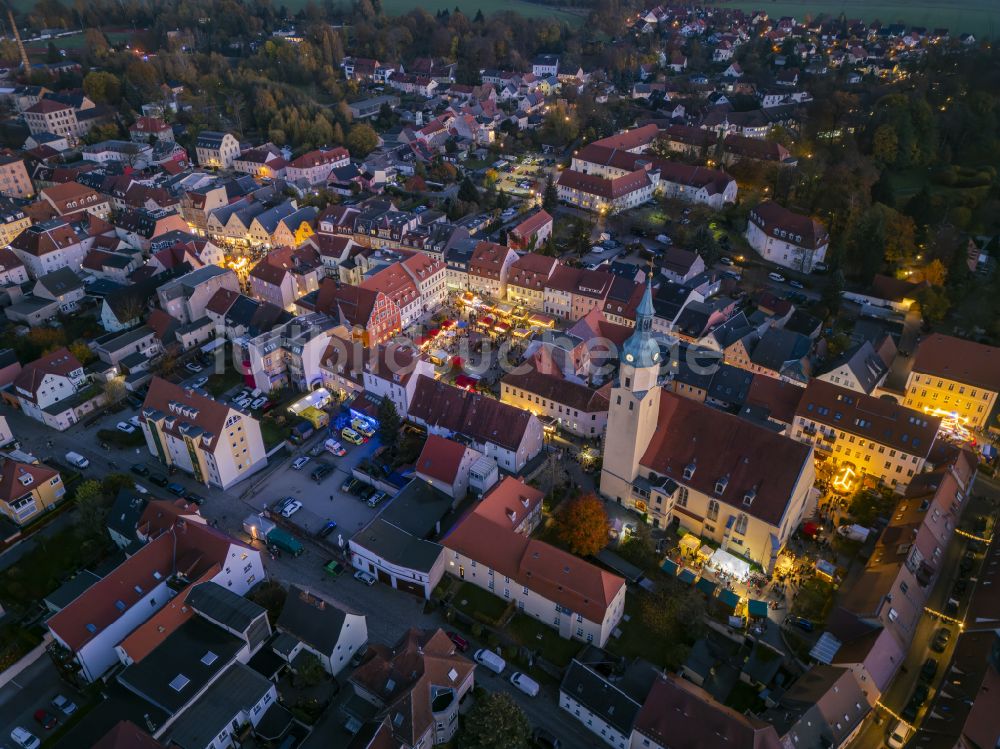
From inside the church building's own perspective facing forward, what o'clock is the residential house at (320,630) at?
The residential house is roughly at 9 o'clock from the church building.

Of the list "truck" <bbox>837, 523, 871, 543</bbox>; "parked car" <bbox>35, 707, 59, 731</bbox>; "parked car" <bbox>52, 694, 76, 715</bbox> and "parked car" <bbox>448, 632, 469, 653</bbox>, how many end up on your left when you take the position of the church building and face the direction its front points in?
3

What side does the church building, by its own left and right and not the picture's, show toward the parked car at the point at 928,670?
back

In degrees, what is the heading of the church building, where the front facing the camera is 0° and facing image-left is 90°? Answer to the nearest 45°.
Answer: approximately 135°

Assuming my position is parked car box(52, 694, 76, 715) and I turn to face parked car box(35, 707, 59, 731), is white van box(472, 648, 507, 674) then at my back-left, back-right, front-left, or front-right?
back-left

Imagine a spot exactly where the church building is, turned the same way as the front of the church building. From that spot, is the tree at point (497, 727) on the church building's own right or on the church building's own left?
on the church building's own left
